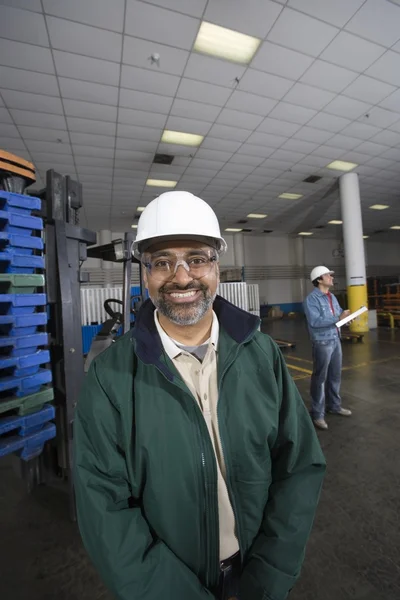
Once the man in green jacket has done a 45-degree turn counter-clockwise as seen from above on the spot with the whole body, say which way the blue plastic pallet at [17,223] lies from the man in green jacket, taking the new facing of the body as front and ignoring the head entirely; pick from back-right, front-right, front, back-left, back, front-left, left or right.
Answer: back

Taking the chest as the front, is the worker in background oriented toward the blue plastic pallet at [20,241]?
no

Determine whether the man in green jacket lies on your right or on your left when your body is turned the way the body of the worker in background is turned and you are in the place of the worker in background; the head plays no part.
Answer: on your right

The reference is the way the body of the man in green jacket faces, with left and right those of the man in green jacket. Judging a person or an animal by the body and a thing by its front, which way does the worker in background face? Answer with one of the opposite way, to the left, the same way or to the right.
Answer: to the left

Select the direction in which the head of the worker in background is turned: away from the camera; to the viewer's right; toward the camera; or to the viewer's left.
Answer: to the viewer's right

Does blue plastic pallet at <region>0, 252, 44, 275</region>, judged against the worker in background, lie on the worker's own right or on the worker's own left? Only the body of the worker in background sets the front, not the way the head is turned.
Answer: on the worker's own right

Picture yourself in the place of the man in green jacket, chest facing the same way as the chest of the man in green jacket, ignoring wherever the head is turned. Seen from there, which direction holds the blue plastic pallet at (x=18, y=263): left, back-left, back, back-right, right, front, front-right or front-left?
back-right

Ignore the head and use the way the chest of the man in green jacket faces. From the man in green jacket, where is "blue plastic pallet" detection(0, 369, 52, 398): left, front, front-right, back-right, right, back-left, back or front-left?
back-right

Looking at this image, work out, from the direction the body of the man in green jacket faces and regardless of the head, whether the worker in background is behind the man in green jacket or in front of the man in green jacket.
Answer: behind

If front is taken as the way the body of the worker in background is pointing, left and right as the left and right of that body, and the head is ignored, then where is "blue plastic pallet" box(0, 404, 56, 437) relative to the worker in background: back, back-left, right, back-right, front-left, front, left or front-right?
right

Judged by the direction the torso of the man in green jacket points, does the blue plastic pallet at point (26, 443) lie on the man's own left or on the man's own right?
on the man's own right

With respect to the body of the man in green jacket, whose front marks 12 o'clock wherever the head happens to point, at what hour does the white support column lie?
The white support column is roughly at 7 o'clock from the man in green jacket.

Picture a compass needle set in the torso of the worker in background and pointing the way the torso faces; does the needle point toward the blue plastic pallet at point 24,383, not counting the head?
no

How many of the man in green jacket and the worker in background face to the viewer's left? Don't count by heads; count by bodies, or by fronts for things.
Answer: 0

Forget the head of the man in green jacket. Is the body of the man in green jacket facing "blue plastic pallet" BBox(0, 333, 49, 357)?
no

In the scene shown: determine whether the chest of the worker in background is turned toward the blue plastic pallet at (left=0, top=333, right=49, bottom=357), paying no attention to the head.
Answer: no

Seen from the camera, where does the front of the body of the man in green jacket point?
toward the camera

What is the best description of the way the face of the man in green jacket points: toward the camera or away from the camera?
toward the camera
